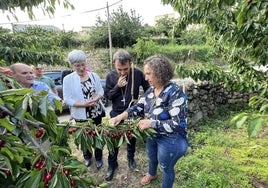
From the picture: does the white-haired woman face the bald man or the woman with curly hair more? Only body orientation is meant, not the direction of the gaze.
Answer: the woman with curly hair

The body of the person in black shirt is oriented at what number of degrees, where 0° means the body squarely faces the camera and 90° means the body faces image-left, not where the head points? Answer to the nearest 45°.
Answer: approximately 0°

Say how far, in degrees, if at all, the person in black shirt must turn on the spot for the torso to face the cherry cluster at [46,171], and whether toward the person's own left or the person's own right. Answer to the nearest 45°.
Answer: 0° — they already face it

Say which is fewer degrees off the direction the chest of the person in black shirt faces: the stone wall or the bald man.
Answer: the bald man

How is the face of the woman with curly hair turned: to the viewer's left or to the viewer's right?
to the viewer's left

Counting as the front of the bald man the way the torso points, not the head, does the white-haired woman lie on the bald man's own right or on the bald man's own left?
on the bald man's own left

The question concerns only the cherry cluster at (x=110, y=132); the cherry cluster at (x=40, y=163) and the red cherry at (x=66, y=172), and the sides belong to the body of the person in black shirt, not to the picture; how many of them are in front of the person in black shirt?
3

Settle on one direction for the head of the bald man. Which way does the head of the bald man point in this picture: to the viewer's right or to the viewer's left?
to the viewer's right
